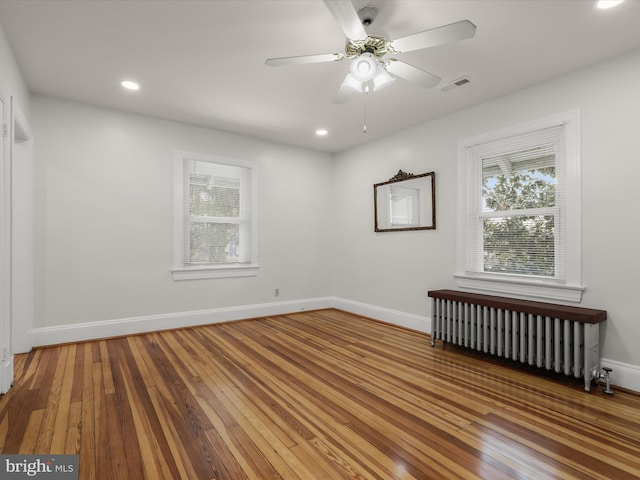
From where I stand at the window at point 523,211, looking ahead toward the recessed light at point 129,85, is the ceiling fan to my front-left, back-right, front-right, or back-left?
front-left

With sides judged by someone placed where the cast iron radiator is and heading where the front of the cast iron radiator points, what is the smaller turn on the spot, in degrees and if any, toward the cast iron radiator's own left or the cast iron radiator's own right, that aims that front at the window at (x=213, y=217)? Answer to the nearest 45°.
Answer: approximately 45° to the cast iron radiator's own right

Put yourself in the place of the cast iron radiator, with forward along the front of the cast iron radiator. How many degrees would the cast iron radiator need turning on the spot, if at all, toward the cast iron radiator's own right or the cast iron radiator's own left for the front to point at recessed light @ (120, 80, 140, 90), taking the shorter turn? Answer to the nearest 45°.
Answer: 0° — it already faces it

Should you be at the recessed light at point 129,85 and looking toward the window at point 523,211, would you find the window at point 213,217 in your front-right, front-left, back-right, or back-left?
front-left

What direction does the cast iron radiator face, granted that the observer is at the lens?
facing the viewer and to the left of the viewer

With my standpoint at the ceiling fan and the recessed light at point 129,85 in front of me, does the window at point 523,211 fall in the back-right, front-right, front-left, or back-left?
back-right
